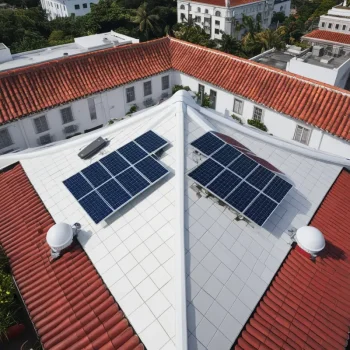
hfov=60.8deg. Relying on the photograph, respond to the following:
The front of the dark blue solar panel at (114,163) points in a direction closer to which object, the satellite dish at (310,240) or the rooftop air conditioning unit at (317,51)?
the satellite dish
